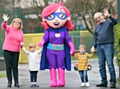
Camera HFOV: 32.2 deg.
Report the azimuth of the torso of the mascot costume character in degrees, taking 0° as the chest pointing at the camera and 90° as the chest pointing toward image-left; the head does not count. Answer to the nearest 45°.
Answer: approximately 0°

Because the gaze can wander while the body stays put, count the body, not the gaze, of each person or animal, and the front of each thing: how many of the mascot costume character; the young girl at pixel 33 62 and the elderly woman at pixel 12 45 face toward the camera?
3

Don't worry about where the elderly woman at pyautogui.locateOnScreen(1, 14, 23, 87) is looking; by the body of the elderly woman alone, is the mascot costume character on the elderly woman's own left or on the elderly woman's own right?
on the elderly woman's own left

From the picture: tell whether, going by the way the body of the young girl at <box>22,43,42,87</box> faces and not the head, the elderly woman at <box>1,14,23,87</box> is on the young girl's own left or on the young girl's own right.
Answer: on the young girl's own right

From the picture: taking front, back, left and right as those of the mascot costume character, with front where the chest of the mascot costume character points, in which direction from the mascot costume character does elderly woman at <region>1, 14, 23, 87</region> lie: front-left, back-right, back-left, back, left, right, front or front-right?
right

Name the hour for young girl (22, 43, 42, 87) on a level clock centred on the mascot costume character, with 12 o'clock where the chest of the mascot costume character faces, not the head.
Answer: The young girl is roughly at 3 o'clock from the mascot costume character.

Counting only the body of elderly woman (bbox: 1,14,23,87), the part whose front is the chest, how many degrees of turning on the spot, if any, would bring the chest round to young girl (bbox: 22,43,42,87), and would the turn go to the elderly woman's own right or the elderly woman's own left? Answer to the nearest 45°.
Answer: approximately 90° to the elderly woman's own left

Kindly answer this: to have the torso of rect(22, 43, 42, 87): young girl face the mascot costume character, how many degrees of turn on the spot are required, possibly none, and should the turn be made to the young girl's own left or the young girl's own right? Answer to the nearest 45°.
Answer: approximately 90° to the young girl's own left

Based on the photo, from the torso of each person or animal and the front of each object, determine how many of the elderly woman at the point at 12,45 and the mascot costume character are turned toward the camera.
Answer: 2

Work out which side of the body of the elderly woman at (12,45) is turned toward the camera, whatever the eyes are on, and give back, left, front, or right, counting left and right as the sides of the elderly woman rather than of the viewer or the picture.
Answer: front
